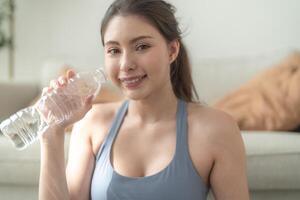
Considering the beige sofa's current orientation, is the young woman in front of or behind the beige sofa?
in front

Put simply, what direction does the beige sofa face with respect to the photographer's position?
facing the viewer
